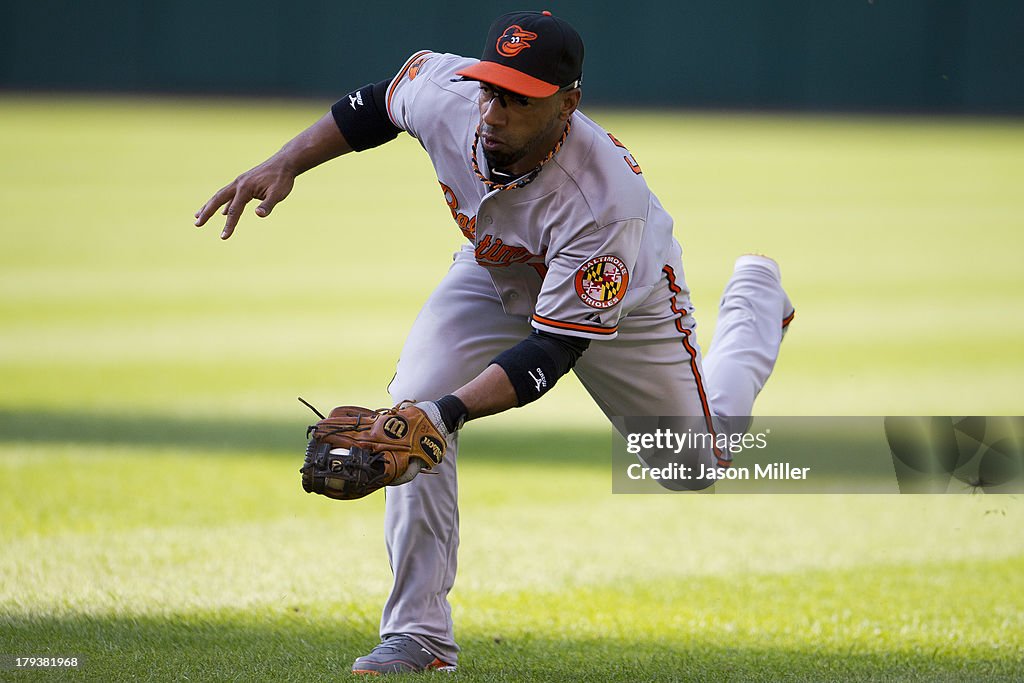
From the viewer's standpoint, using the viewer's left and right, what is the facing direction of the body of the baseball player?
facing the viewer and to the left of the viewer
